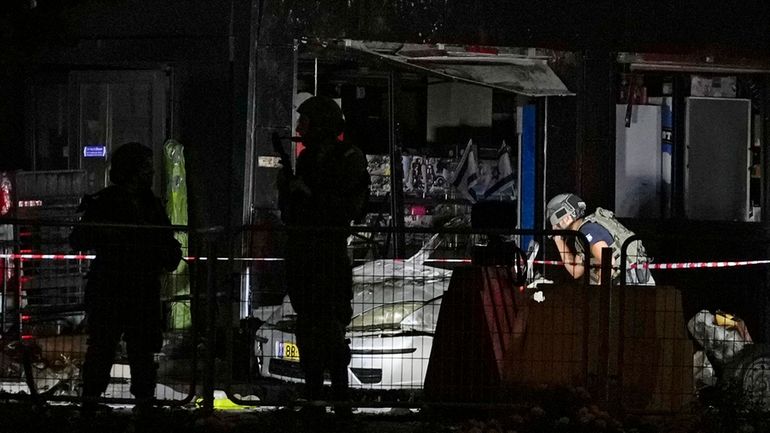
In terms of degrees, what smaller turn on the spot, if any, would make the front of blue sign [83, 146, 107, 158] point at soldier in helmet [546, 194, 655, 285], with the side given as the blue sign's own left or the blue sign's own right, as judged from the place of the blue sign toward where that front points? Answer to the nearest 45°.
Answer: approximately 45° to the blue sign's own left

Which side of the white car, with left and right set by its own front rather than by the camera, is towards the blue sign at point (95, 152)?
right

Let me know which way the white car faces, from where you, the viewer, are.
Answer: facing the viewer and to the left of the viewer

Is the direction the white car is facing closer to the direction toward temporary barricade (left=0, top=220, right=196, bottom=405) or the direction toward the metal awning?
the temporary barricade

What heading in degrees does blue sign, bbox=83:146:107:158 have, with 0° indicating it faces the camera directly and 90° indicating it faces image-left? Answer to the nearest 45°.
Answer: approximately 0°

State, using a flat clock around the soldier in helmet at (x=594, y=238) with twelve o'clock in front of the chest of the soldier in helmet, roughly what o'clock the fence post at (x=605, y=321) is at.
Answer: The fence post is roughly at 9 o'clock from the soldier in helmet.

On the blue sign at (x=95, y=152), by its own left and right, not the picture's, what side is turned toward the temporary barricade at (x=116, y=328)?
front

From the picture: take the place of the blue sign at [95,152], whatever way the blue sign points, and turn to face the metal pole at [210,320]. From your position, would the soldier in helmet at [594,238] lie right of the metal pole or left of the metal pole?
left

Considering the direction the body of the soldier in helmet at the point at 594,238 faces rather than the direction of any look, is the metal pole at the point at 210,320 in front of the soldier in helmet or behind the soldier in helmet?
in front

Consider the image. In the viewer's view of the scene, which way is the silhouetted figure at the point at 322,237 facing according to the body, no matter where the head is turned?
to the viewer's left

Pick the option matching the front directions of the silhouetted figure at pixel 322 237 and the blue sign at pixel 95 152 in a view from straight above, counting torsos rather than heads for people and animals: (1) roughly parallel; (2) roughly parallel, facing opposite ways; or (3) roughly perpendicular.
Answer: roughly perpendicular

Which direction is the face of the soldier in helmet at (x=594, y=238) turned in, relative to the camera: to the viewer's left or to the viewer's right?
to the viewer's left

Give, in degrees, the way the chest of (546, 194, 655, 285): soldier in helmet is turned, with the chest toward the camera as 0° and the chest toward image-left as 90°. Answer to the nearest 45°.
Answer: approximately 90°
